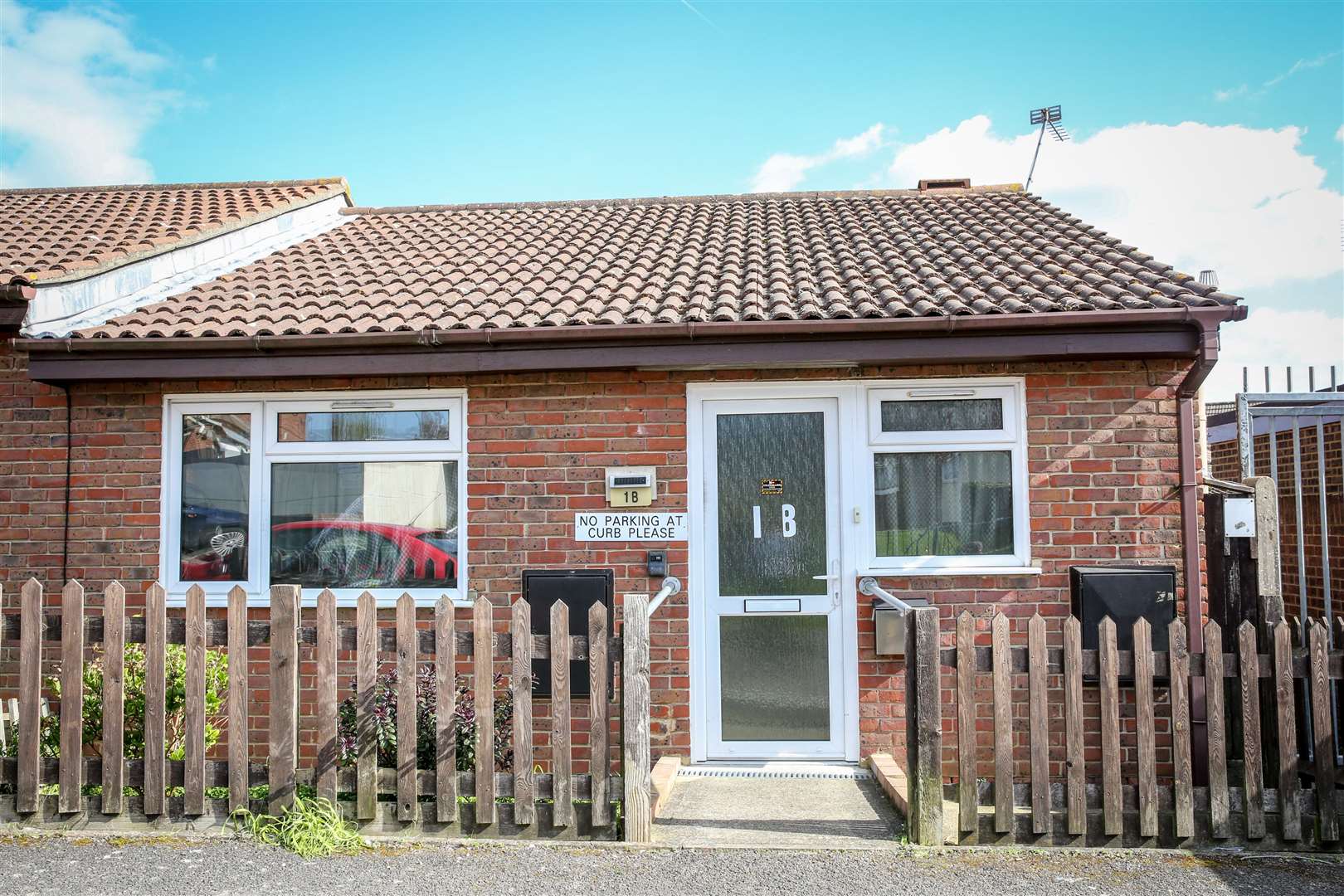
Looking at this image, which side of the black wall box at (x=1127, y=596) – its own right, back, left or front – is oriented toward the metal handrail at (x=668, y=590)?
right

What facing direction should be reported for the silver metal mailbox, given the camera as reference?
facing the viewer

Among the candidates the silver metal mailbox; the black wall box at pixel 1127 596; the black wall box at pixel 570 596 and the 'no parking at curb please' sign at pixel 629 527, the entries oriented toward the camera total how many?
4

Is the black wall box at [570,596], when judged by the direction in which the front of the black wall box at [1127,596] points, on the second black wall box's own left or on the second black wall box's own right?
on the second black wall box's own right

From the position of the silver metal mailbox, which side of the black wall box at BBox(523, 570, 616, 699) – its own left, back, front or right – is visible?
left

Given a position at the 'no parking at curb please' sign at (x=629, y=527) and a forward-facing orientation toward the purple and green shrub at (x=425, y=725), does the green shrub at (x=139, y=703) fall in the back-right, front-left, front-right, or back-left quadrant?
front-right

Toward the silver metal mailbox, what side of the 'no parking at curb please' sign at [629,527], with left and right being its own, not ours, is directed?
left

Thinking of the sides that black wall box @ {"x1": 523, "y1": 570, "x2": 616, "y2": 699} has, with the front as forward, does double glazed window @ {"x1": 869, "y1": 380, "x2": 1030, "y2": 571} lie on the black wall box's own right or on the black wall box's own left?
on the black wall box's own left

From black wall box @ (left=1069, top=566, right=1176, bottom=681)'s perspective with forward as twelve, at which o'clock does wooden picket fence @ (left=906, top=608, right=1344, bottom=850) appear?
The wooden picket fence is roughly at 12 o'clock from the black wall box.

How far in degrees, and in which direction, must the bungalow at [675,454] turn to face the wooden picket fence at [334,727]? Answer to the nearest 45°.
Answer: approximately 45° to its right

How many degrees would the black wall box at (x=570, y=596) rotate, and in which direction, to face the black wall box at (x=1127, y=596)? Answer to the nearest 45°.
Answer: approximately 90° to its left

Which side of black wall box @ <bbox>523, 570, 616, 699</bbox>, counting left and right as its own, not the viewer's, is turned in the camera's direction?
front

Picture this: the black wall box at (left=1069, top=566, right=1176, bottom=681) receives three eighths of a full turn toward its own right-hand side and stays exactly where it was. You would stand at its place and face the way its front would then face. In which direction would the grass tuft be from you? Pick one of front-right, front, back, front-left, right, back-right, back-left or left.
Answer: left
